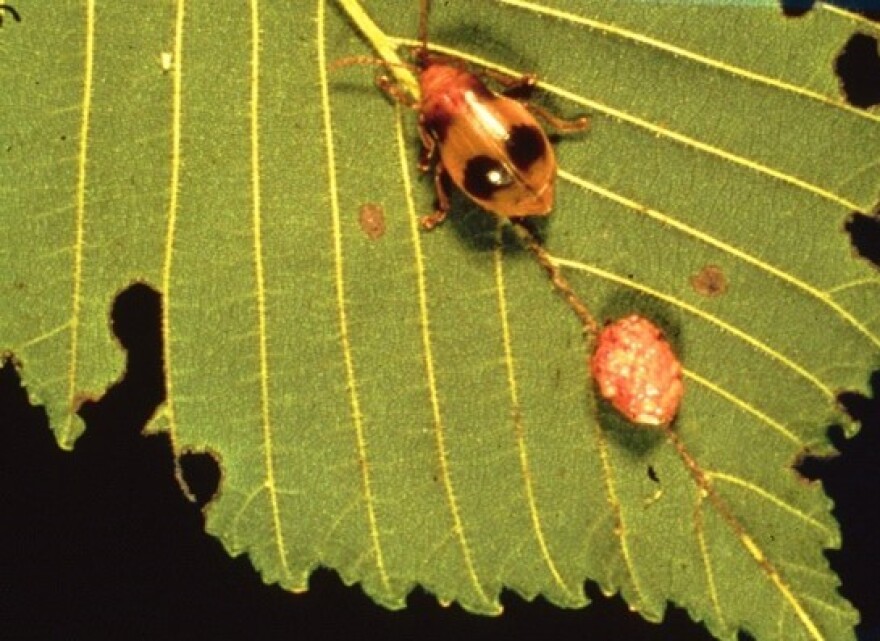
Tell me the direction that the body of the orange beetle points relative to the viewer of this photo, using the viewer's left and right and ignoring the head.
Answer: facing away from the viewer and to the left of the viewer
